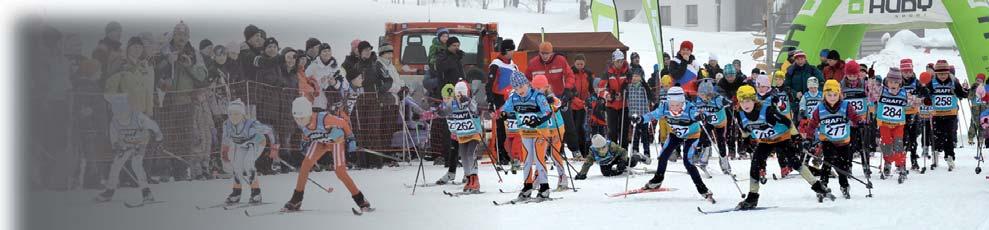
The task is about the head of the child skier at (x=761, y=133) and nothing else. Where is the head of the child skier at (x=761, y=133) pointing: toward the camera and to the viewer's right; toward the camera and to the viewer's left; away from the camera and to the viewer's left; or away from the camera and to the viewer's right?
toward the camera and to the viewer's left

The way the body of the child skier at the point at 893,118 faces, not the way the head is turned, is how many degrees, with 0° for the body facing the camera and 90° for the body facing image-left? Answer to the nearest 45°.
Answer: approximately 0°

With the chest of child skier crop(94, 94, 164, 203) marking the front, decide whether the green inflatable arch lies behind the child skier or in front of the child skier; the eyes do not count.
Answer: behind

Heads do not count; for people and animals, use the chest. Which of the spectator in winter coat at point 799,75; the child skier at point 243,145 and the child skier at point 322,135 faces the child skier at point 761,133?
the spectator in winter coat

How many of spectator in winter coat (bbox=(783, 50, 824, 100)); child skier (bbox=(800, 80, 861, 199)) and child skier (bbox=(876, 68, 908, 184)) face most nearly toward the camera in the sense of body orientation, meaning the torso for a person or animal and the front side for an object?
3

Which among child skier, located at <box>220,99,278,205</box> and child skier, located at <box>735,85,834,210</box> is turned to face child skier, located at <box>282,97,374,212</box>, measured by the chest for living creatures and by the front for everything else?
child skier, located at <box>735,85,834,210</box>

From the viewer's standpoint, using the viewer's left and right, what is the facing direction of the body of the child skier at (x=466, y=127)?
facing the viewer and to the left of the viewer
